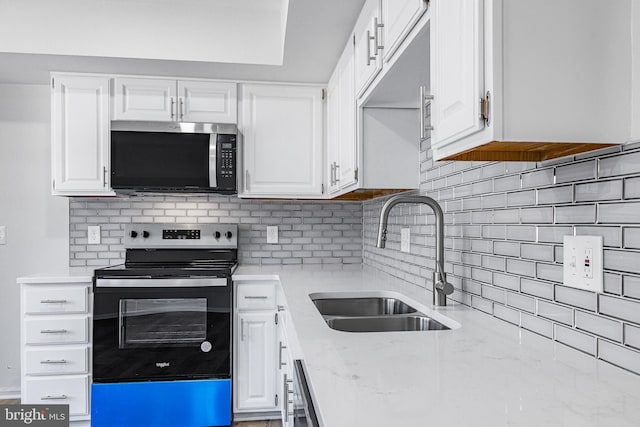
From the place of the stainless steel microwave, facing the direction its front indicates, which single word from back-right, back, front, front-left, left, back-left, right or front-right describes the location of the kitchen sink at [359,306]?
front-left

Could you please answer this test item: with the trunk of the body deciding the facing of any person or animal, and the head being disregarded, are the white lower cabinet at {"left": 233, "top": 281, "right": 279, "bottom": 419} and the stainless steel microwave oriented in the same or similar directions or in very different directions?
same or similar directions

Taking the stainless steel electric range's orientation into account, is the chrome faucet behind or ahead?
ahead

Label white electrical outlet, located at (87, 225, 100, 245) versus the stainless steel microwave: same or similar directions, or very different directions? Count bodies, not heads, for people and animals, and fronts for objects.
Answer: same or similar directions

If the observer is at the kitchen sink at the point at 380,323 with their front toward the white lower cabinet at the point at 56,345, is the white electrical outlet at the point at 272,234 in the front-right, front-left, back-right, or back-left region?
front-right

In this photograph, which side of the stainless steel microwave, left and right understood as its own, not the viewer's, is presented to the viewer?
front

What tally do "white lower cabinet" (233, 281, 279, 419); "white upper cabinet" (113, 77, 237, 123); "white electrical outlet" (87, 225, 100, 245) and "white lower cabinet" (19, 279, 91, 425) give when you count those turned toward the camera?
4

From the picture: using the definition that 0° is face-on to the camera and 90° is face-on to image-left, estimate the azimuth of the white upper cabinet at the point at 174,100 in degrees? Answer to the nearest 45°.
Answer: approximately 0°

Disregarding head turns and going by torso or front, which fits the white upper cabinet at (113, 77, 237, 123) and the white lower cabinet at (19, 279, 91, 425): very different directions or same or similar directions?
same or similar directions

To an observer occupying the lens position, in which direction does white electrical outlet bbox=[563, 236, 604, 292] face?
facing the viewer and to the left of the viewer

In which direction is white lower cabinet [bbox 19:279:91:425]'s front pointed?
toward the camera

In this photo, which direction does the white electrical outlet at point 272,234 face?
toward the camera

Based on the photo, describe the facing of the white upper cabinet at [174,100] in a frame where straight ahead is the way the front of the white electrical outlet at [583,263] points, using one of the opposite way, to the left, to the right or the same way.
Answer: to the left
